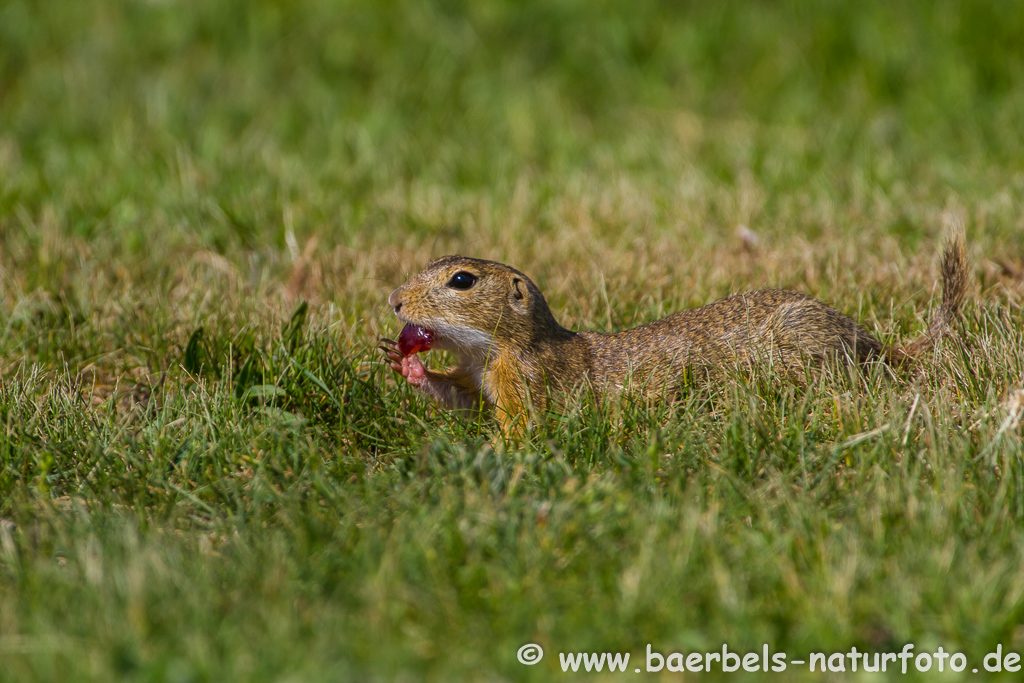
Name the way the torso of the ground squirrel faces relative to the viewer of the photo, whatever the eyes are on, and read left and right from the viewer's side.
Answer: facing to the left of the viewer
